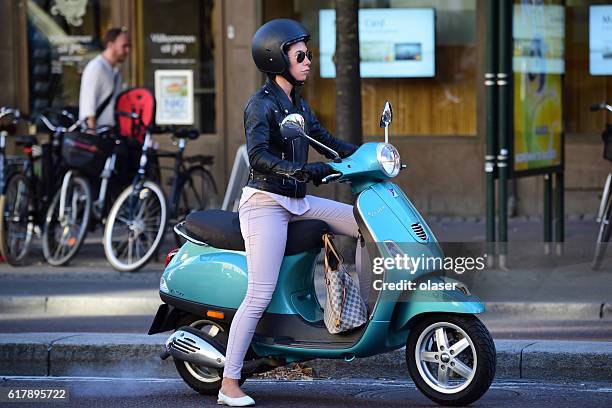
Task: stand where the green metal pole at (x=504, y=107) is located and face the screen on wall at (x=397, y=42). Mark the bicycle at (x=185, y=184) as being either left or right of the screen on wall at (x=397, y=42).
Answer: left

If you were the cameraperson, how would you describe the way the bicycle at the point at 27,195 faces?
facing away from the viewer and to the right of the viewer

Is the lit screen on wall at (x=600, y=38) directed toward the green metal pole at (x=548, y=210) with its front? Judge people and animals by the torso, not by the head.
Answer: yes

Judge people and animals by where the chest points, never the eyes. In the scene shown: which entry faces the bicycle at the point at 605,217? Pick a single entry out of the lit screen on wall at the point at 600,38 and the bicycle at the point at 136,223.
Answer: the lit screen on wall
